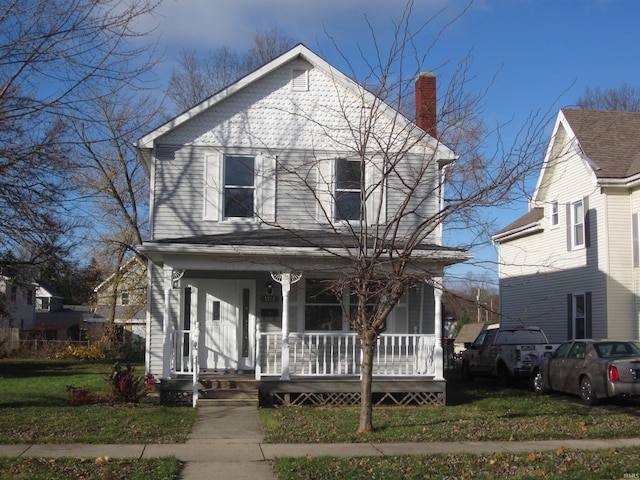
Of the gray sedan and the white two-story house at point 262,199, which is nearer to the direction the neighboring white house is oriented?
the gray sedan

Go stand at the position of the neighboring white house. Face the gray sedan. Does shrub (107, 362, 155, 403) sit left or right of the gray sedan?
right

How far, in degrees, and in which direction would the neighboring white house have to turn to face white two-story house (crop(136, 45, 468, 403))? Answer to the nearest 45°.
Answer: approximately 90° to its right

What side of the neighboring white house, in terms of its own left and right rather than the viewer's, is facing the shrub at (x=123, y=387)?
right

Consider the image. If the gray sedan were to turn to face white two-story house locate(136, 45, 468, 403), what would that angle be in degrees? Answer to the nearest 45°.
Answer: approximately 45° to its left

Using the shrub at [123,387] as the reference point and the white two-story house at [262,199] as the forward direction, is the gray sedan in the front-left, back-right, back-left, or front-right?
front-right

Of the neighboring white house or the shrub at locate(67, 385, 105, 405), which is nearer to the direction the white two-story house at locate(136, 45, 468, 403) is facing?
the shrub

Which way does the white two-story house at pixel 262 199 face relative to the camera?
toward the camera

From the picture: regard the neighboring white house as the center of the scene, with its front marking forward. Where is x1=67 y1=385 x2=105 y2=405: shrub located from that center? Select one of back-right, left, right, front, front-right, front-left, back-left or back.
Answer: right

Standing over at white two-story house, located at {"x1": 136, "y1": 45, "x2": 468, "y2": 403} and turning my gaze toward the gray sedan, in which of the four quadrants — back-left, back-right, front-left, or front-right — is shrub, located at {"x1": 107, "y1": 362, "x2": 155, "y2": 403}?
back-right

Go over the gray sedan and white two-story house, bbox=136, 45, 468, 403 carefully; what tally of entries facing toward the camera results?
1

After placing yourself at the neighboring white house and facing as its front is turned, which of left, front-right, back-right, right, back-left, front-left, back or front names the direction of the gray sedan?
front-right

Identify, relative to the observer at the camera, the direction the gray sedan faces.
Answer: facing away from the viewer and to the left of the viewer

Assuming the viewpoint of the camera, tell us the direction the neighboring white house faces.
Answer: facing the viewer and to the right of the viewer

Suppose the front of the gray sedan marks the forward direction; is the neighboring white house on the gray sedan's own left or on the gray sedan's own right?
on the gray sedan's own right
